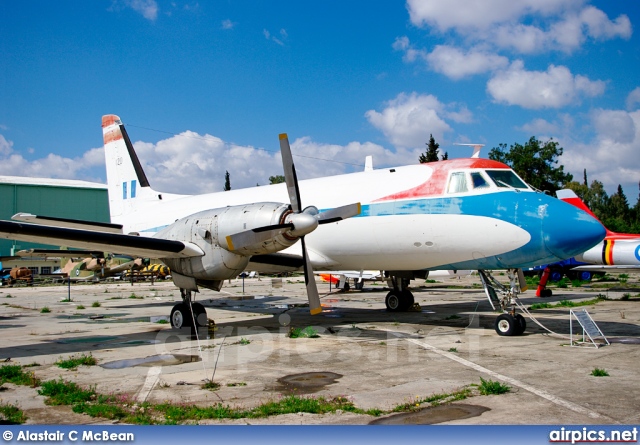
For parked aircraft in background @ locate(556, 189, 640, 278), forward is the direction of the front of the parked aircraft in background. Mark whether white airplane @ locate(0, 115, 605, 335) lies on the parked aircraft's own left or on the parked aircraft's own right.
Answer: on the parked aircraft's own right

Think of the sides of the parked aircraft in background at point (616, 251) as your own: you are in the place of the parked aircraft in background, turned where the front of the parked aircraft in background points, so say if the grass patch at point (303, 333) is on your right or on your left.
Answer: on your right

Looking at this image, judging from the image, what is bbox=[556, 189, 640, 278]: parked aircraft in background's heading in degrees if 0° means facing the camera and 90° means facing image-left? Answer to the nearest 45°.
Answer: approximately 270°

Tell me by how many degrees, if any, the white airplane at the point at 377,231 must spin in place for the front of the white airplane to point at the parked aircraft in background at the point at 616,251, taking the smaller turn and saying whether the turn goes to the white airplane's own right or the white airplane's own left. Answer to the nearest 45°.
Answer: approximately 90° to the white airplane's own left
